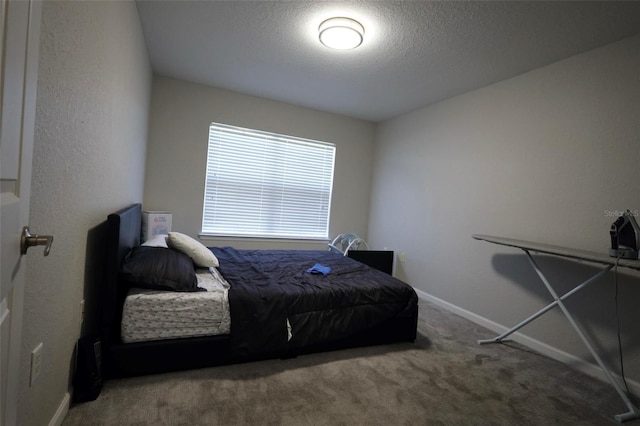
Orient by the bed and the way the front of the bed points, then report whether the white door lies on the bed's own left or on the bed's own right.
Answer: on the bed's own right

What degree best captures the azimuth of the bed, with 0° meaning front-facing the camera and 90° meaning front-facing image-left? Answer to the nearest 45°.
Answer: approximately 270°

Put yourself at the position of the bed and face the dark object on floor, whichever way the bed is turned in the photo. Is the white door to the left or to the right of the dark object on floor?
left
